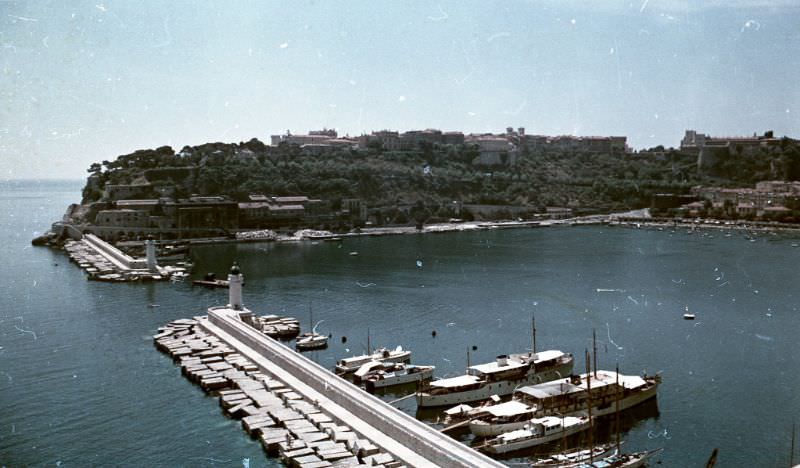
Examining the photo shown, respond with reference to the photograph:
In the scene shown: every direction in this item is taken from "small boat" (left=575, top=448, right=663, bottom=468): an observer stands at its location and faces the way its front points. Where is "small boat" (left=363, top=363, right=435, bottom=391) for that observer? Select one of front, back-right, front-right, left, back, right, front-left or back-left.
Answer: left

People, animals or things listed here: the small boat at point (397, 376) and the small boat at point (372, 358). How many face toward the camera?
0

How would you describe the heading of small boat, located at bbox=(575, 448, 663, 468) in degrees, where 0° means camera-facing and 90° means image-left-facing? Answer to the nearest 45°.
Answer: approximately 225°

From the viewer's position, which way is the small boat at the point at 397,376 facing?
facing away from the viewer and to the right of the viewer

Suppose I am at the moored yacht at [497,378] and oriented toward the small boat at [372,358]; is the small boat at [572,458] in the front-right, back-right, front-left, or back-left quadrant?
back-left

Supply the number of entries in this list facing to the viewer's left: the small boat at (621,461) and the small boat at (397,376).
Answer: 0

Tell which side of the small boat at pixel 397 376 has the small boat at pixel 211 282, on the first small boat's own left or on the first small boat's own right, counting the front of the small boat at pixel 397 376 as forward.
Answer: on the first small boat's own left

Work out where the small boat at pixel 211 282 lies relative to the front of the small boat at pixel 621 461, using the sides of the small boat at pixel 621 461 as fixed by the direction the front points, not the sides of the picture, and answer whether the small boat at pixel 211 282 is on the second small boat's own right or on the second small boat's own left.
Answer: on the second small boat's own left

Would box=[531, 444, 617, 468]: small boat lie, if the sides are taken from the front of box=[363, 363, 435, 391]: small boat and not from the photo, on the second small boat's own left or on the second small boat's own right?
on the second small boat's own right

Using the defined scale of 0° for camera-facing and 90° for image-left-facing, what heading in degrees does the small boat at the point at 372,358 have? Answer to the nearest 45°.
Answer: approximately 225°
